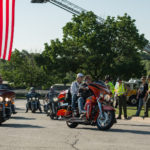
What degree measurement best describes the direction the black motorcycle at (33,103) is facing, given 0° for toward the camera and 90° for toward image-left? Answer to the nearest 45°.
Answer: approximately 0°

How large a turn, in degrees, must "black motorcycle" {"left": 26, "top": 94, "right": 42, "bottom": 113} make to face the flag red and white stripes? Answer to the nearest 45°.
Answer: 0° — it already faces it

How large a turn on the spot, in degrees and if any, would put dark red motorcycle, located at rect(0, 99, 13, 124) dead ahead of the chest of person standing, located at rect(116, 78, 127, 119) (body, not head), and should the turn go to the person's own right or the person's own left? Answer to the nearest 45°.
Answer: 0° — they already face it

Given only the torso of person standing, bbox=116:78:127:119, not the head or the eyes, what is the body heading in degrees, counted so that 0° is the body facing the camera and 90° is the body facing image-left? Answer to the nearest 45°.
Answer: approximately 45°

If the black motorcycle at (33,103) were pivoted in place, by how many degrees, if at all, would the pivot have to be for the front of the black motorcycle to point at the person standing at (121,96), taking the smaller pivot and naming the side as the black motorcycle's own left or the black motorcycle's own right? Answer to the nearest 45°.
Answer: approximately 45° to the black motorcycle's own left
